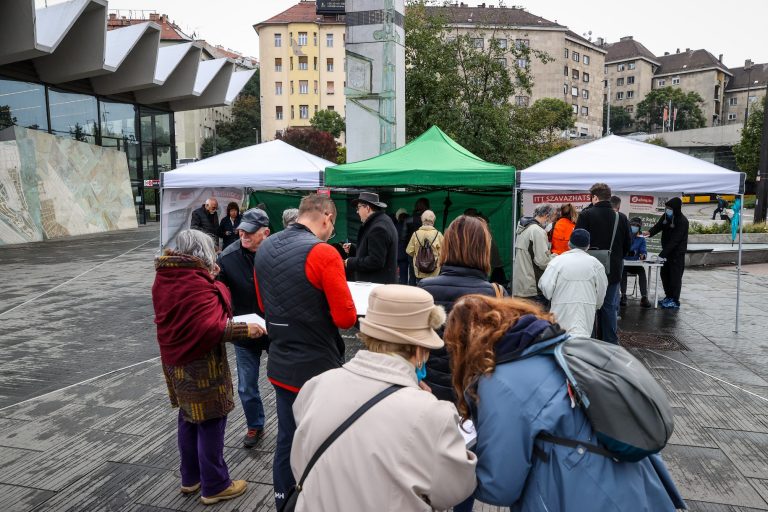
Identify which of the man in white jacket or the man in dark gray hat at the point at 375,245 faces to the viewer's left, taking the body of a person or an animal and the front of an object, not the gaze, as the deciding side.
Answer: the man in dark gray hat

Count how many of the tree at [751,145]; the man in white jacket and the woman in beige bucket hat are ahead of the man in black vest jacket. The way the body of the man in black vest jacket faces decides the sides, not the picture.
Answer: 2

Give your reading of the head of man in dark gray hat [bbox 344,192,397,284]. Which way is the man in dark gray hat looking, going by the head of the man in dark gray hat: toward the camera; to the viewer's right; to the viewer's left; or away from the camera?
to the viewer's left

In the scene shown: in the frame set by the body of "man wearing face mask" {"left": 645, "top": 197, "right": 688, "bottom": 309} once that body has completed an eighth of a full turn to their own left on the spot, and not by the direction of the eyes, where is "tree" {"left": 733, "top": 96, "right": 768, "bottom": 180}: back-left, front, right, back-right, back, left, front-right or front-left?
back

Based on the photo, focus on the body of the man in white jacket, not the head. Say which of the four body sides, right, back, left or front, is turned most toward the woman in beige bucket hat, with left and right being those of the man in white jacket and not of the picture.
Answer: back

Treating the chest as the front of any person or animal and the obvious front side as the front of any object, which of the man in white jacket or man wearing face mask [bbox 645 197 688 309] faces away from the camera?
the man in white jacket

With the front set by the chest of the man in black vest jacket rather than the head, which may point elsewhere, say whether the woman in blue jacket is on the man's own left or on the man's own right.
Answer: on the man's own right

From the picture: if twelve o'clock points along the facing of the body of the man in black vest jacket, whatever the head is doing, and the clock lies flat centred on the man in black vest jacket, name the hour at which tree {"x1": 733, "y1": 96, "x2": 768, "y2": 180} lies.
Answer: The tree is roughly at 12 o'clock from the man in black vest jacket.

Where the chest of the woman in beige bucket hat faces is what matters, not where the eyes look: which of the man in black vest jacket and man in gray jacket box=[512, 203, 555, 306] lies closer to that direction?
the man in gray jacket

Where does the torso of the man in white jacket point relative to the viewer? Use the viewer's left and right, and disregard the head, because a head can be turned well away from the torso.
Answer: facing away from the viewer

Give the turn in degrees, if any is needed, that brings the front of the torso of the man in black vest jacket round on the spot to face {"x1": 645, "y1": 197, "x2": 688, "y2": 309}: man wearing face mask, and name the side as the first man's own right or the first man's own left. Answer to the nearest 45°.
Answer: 0° — they already face them

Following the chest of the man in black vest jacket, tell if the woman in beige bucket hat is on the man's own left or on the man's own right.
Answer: on the man's own right

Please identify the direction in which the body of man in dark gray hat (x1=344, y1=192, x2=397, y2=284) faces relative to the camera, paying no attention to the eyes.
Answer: to the viewer's left

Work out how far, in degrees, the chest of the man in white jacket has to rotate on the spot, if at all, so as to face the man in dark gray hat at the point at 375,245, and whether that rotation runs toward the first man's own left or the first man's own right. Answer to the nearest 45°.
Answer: approximately 90° to the first man's own left

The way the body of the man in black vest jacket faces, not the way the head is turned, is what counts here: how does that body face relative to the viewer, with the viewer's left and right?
facing away from the viewer and to the right of the viewer

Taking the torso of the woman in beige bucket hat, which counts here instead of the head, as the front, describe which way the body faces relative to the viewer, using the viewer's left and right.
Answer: facing away from the viewer and to the right of the viewer

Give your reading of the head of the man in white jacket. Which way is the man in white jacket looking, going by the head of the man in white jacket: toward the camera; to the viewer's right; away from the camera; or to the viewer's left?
away from the camera

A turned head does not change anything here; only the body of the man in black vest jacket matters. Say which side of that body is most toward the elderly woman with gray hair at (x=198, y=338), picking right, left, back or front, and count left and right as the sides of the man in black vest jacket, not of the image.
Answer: left
